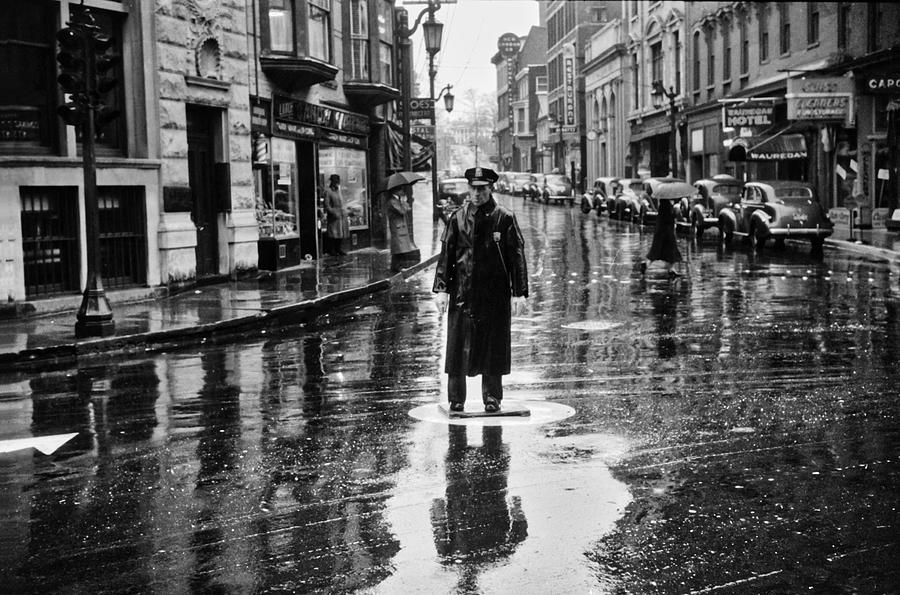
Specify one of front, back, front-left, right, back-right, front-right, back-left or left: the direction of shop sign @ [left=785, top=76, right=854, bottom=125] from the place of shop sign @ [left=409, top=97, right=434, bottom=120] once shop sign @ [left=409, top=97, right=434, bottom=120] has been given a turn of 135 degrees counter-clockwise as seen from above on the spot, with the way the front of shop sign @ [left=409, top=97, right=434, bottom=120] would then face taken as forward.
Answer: front-right

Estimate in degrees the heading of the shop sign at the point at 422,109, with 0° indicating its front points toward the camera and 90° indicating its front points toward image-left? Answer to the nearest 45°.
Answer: approximately 0°

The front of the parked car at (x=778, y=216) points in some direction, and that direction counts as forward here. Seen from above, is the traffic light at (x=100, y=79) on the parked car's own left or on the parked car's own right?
on the parked car's own left

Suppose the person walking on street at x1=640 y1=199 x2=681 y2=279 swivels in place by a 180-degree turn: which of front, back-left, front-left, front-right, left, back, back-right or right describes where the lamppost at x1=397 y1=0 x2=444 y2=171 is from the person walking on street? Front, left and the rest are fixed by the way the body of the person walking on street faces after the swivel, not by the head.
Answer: front-right

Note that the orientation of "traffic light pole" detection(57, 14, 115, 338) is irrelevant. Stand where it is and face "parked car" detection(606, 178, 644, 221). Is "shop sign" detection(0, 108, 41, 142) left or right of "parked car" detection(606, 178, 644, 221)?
left

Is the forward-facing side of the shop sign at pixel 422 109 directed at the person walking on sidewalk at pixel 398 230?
yes
